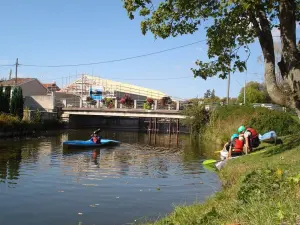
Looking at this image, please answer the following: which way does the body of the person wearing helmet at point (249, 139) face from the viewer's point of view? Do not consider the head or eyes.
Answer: to the viewer's left

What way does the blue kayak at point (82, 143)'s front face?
to the viewer's left

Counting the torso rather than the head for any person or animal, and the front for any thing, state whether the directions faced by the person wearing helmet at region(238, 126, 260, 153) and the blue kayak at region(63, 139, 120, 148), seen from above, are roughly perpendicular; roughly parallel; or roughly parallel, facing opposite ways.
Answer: roughly parallel

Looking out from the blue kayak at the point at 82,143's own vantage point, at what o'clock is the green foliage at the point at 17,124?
The green foliage is roughly at 2 o'clock from the blue kayak.

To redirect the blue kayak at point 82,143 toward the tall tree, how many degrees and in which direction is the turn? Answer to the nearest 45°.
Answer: approximately 90° to its left

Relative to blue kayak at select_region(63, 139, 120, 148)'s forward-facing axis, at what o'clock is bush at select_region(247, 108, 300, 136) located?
The bush is roughly at 6 o'clock from the blue kayak.

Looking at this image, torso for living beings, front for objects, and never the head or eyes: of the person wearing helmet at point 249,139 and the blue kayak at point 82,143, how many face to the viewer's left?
2

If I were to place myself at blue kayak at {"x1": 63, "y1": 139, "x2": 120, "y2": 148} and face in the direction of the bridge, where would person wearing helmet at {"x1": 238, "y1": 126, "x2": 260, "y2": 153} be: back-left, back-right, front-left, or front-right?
back-right

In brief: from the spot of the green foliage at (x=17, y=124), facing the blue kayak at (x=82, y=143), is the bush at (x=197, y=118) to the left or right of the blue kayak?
left

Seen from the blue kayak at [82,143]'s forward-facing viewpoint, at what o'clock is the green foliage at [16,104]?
The green foliage is roughly at 2 o'clock from the blue kayak.

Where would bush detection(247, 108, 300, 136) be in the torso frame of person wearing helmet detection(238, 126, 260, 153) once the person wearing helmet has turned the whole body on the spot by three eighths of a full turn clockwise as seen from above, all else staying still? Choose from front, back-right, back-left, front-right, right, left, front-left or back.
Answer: front-left

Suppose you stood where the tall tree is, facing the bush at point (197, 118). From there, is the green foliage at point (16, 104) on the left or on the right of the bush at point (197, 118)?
left
